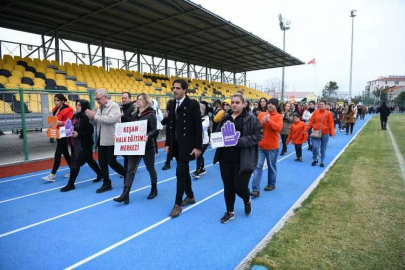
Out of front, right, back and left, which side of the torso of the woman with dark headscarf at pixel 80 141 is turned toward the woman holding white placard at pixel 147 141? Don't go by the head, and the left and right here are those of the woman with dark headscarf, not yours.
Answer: left

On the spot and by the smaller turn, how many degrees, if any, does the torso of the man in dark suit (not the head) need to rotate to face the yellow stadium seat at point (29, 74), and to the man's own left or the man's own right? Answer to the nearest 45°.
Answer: approximately 90° to the man's own right

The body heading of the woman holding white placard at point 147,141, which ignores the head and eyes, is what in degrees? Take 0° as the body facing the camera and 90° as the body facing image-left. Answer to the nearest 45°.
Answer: approximately 45°

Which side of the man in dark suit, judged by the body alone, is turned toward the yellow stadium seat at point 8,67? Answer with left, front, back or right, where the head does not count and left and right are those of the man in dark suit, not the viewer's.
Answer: right

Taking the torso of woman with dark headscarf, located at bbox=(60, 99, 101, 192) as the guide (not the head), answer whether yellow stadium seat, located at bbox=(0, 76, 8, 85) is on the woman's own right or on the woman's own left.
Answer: on the woman's own right

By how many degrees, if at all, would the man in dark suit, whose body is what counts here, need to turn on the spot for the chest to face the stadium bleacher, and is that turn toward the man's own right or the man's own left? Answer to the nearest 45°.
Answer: approximately 90° to the man's own right

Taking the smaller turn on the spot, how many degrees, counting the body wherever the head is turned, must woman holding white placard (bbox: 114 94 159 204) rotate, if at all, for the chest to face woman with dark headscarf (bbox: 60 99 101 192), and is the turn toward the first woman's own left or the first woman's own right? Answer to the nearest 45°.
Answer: approximately 90° to the first woman's own right

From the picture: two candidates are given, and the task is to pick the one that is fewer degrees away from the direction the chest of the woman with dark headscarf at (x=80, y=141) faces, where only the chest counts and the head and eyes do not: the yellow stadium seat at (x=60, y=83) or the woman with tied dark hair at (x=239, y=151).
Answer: the woman with tied dark hair

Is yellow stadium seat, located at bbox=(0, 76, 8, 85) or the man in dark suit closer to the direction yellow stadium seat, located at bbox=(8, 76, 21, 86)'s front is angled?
the man in dark suit

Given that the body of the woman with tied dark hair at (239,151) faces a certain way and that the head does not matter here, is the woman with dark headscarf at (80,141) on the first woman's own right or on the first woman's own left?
on the first woman's own right

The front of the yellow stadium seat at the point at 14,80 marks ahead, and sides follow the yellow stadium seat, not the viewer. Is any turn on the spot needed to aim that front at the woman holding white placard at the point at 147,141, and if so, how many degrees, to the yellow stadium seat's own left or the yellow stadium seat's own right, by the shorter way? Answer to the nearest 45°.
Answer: approximately 45° to the yellow stadium seat's own right

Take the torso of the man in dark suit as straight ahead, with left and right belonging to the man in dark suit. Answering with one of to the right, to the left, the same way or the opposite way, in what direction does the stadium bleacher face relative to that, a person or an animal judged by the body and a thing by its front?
to the left

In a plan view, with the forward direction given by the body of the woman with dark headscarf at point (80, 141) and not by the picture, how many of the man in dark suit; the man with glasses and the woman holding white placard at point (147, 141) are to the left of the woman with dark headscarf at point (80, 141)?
3

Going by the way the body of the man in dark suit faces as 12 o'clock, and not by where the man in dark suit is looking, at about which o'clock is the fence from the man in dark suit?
The fence is roughly at 3 o'clock from the man in dark suit.

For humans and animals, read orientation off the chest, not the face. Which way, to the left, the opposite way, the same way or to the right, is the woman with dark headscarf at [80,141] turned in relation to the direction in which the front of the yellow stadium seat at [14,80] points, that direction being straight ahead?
to the right
